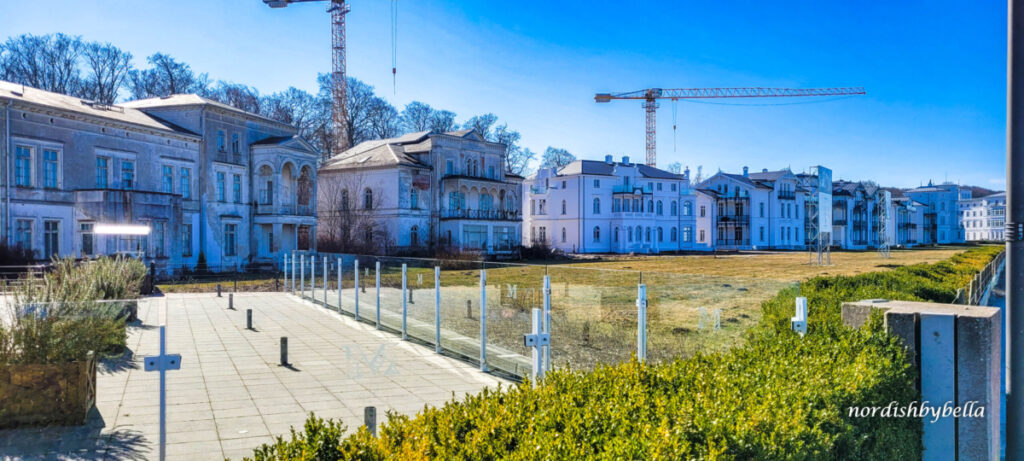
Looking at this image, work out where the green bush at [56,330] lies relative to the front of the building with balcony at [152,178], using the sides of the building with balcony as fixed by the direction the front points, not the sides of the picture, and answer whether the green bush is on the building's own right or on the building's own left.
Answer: on the building's own right

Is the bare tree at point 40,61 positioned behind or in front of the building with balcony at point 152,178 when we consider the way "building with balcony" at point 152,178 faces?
behind

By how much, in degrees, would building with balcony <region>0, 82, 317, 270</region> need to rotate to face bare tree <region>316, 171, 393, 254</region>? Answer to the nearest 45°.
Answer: approximately 90° to its left

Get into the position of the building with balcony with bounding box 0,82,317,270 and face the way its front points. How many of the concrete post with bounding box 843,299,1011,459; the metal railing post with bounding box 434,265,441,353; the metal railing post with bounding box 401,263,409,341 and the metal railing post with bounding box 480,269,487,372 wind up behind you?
0

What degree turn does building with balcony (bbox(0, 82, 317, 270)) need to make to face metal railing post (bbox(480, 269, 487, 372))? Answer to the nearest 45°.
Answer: approximately 45° to its right

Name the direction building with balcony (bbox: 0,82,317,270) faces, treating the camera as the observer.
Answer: facing the viewer and to the right of the viewer

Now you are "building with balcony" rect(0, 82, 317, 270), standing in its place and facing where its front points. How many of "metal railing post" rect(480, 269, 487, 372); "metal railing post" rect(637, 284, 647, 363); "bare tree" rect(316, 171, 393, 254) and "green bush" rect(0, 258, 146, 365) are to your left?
1

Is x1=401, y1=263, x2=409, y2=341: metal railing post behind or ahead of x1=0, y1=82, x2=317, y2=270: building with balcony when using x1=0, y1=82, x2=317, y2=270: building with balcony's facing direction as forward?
ahead

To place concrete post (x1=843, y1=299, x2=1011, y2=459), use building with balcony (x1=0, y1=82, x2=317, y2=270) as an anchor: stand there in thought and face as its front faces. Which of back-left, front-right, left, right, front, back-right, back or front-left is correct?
front-right

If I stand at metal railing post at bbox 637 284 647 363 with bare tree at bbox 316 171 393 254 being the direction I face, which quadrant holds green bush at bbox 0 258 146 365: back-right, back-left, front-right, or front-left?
front-left

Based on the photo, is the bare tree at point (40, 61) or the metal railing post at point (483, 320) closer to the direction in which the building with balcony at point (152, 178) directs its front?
the metal railing post
